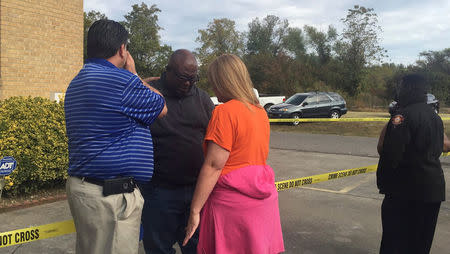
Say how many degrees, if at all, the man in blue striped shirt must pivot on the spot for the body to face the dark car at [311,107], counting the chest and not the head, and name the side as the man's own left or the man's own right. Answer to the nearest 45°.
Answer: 0° — they already face it

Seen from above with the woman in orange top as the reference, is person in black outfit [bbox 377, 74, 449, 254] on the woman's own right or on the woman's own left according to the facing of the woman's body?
on the woman's own right

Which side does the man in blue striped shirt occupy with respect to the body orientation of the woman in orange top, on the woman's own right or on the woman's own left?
on the woman's own left

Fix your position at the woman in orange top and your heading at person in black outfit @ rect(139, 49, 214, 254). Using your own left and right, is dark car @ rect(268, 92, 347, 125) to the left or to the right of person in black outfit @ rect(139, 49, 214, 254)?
right

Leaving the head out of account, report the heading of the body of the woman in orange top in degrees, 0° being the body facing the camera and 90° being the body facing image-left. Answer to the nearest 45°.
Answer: approximately 135°

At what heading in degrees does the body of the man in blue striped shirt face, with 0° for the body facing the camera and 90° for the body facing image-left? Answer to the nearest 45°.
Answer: approximately 225°

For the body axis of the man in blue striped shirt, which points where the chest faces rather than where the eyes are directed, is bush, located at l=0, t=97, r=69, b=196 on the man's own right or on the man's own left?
on the man's own left

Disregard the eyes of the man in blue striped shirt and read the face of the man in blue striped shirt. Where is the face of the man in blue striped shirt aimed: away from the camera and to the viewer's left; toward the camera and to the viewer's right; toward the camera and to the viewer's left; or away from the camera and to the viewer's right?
away from the camera and to the viewer's right

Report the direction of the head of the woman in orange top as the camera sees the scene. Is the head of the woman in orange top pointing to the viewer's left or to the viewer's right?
to the viewer's left

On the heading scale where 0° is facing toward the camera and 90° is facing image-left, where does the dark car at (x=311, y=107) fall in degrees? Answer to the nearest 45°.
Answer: approximately 45°
